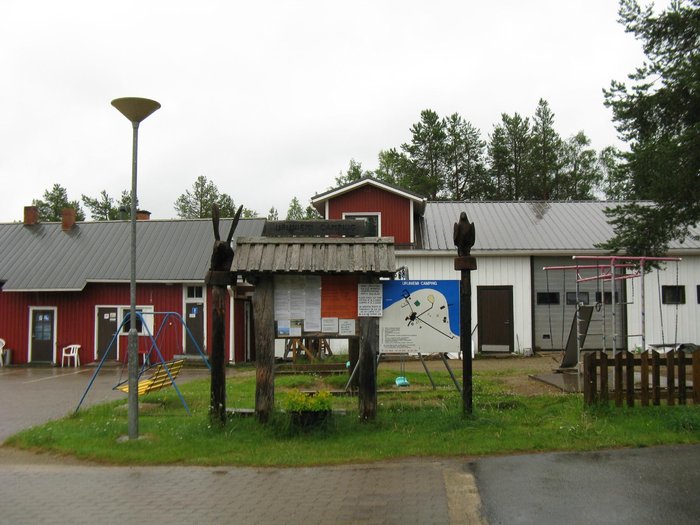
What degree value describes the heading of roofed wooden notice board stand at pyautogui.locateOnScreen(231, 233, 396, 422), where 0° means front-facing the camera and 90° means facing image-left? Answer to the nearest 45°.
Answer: approximately 0°

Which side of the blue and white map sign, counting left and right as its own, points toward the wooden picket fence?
left

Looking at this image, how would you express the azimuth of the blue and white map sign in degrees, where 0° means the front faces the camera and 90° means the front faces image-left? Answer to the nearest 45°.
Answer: approximately 0°

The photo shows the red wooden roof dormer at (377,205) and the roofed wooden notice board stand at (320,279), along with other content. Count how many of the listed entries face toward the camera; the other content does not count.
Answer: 2

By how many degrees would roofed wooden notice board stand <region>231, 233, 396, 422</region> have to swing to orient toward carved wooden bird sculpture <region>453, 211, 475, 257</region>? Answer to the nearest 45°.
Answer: approximately 90° to its left

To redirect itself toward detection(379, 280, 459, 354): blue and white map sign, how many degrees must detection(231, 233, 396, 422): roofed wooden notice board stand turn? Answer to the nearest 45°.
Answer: approximately 90° to its left

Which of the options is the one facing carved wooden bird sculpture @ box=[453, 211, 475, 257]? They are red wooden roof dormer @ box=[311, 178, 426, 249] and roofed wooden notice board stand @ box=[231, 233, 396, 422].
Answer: the red wooden roof dormer

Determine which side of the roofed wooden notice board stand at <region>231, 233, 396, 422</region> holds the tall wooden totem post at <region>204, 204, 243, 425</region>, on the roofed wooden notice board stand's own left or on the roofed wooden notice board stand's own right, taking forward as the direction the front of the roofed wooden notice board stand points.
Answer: on the roofed wooden notice board stand's own right

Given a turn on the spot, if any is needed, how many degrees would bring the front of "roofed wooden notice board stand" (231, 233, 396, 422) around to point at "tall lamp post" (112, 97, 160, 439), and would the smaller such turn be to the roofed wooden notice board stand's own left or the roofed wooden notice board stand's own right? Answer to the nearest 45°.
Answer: approximately 90° to the roofed wooden notice board stand's own right

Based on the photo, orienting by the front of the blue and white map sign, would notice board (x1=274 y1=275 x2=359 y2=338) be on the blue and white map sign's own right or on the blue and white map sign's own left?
on the blue and white map sign's own right
